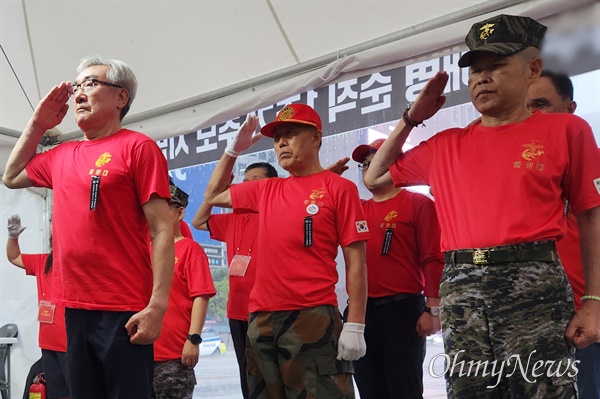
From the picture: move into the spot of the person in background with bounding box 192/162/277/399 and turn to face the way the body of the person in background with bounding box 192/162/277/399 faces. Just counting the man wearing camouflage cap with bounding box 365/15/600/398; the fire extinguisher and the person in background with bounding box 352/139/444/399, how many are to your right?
1

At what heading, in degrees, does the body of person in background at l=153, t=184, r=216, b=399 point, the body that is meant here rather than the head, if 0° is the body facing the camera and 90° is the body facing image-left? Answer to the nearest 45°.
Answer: approximately 45°

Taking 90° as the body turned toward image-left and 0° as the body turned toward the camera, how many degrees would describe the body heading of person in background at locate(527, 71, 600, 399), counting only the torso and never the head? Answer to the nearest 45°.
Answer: approximately 45°

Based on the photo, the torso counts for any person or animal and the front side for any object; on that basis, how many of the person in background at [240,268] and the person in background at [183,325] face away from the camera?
0

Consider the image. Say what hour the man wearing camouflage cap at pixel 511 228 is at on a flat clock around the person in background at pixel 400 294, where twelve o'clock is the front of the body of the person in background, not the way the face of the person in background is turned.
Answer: The man wearing camouflage cap is roughly at 10 o'clock from the person in background.

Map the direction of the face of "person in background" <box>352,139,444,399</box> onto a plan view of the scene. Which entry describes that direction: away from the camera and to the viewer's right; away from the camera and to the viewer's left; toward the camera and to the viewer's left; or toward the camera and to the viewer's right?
toward the camera and to the viewer's left

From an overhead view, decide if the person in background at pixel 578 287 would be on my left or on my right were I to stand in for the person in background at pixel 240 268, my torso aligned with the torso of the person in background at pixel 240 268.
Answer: on my left

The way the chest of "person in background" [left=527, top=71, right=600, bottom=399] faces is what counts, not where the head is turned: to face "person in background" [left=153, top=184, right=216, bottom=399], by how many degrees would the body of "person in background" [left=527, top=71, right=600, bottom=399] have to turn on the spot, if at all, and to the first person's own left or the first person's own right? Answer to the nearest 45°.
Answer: approximately 45° to the first person's own right

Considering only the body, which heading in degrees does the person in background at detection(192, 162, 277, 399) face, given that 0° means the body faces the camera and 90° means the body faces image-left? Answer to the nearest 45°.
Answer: approximately 45°

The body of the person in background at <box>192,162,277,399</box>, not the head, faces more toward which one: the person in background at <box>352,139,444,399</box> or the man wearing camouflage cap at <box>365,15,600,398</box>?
the man wearing camouflage cap

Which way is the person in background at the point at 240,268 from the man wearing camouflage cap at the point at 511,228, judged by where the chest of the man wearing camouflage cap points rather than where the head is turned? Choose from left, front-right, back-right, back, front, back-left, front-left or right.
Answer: right
